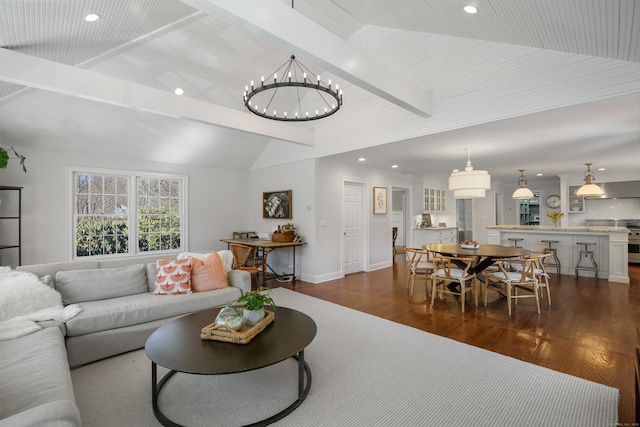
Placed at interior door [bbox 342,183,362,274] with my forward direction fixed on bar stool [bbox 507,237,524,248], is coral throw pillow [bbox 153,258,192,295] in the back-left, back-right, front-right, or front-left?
back-right

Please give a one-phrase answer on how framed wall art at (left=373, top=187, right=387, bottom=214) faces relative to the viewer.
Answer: facing the viewer and to the right of the viewer

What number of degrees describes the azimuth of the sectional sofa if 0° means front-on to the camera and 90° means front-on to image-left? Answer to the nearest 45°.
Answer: approximately 315°

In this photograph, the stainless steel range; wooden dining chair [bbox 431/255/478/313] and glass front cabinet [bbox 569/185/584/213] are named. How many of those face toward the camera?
2

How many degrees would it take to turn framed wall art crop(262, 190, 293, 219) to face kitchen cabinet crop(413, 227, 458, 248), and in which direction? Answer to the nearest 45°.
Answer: approximately 135° to its left

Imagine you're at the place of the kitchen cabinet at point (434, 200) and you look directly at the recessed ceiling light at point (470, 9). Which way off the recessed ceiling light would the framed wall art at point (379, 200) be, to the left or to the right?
right

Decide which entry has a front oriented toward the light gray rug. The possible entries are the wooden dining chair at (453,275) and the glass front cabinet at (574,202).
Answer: the glass front cabinet

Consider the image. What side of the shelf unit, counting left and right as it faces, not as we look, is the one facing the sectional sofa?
front

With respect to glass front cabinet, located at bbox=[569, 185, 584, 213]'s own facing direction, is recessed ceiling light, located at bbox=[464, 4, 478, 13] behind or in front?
in front

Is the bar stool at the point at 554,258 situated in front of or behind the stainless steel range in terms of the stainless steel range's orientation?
in front

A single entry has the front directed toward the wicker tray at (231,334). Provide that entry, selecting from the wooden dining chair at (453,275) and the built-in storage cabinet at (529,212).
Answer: the built-in storage cabinet

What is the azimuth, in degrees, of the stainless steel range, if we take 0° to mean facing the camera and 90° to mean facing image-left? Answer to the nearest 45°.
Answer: approximately 0°

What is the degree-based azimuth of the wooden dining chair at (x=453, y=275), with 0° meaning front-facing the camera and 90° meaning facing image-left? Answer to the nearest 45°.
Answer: approximately 225°

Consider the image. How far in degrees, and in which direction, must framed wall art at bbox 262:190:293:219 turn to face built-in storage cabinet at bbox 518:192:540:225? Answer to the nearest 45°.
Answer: approximately 135° to its left

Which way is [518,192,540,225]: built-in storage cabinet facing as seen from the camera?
toward the camera
